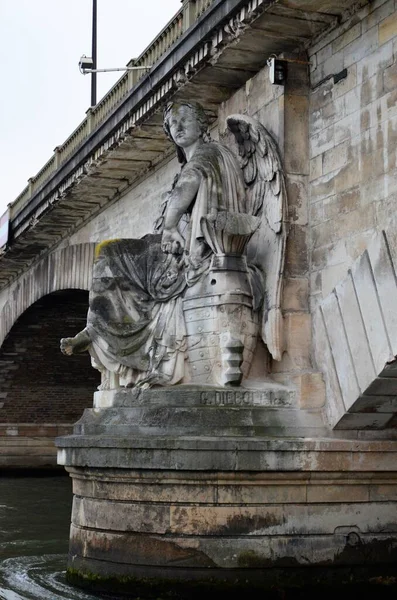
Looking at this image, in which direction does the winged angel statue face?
to the viewer's left
